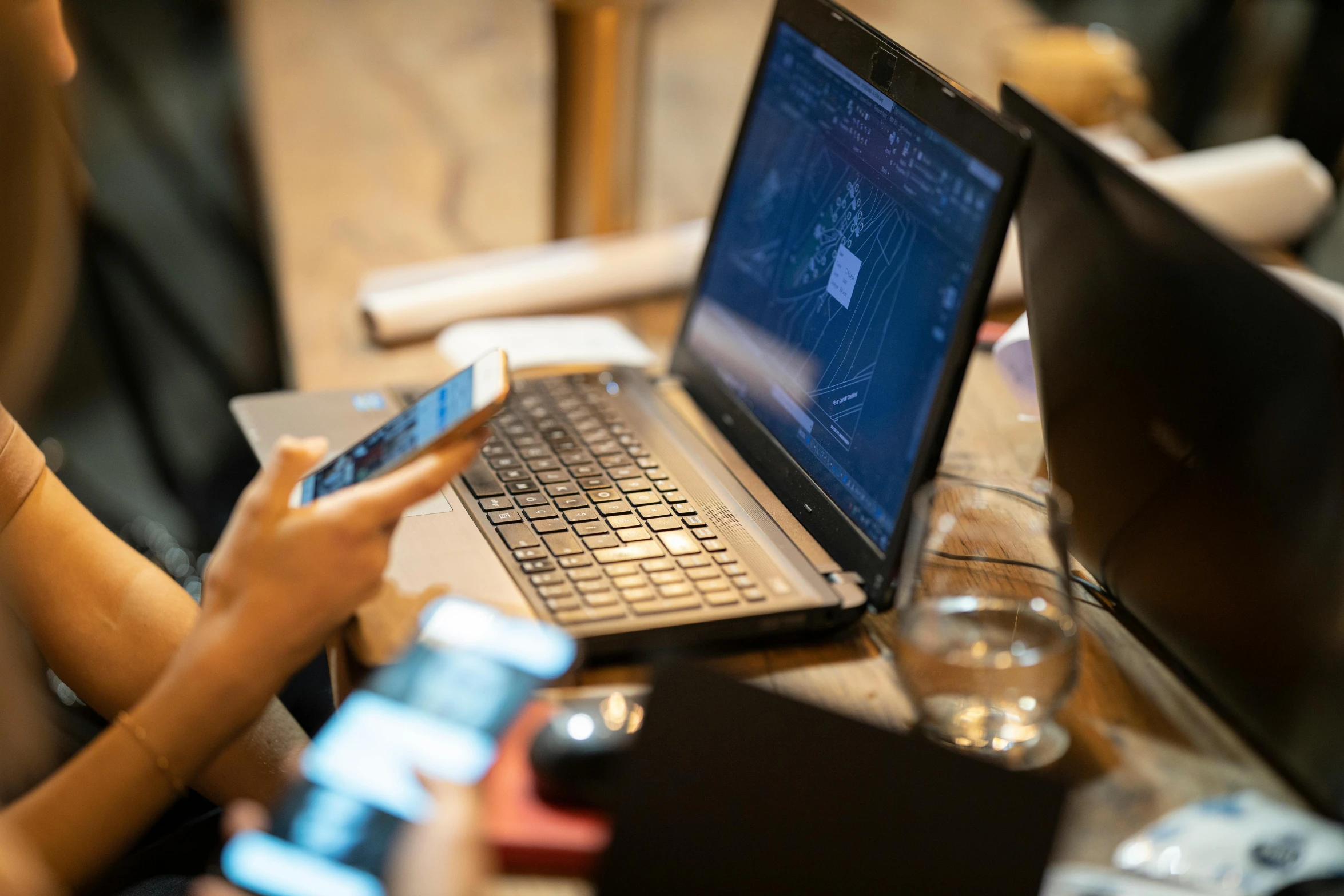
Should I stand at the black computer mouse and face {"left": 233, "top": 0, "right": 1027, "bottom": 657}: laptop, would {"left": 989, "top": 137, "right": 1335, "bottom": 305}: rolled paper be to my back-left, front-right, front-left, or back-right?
front-right

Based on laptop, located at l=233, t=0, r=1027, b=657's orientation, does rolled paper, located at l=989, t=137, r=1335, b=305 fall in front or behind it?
behind

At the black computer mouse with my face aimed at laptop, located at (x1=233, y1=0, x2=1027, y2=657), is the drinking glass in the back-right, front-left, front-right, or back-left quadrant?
front-right

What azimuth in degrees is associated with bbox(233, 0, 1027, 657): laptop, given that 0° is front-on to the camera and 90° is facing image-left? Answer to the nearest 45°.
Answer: approximately 45°
